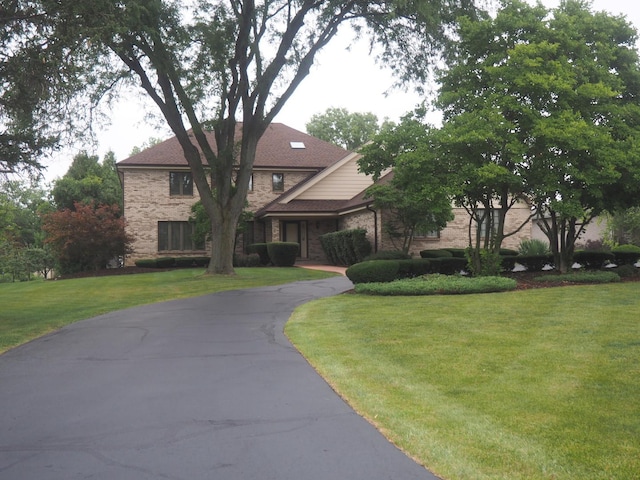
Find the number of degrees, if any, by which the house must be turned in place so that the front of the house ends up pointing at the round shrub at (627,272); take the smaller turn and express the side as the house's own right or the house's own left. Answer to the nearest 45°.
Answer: approximately 45° to the house's own left

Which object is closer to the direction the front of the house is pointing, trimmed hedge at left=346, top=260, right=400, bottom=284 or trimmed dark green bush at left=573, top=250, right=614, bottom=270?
the trimmed hedge

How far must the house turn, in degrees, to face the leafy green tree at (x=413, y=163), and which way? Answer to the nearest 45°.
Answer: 0° — it already faces it

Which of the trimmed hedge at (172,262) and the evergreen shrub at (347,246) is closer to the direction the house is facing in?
the evergreen shrub

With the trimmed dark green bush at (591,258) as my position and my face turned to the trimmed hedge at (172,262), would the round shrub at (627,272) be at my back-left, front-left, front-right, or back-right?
back-left

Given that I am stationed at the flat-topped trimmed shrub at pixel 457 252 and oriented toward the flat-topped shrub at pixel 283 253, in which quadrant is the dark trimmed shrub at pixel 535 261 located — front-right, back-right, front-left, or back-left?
back-left

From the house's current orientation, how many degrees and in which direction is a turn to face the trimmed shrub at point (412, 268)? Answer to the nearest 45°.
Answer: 0° — it already faces it

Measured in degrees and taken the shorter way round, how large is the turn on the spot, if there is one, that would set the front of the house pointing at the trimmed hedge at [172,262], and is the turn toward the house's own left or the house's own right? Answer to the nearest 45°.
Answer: approximately 90° to the house's own right

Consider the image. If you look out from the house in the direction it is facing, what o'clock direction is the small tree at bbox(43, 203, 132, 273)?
The small tree is roughly at 2 o'clock from the house.

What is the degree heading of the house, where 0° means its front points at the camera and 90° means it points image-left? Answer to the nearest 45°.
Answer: approximately 0°
